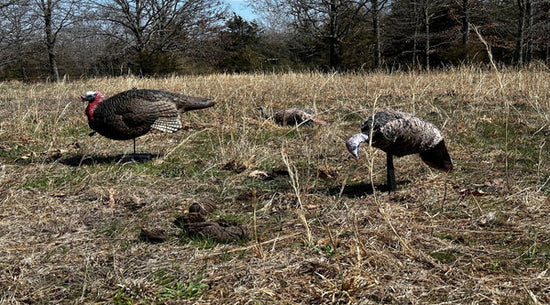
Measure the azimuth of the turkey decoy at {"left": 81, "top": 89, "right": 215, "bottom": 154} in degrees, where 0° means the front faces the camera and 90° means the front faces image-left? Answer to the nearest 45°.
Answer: approximately 90°

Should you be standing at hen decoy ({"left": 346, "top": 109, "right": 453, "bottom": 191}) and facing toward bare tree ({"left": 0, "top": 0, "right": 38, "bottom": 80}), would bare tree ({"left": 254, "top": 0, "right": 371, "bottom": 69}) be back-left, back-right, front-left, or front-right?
front-right

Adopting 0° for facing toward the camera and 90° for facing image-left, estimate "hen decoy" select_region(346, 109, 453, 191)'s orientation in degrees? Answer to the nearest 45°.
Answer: approximately 90°

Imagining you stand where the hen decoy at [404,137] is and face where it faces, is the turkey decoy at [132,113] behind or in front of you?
in front

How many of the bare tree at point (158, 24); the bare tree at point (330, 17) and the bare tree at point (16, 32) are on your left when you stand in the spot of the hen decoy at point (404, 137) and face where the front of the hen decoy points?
0

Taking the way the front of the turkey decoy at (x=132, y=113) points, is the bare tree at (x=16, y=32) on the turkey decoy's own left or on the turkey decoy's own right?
on the turkey decoy's own right

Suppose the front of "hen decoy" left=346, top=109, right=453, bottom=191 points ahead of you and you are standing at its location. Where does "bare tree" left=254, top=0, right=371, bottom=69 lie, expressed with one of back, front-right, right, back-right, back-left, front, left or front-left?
right

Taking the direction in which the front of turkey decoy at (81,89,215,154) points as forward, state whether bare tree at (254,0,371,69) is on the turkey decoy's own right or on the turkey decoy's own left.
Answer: on the turkey decoy's own right

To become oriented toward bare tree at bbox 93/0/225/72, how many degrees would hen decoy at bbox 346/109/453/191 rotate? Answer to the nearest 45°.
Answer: approximately 45° to its right

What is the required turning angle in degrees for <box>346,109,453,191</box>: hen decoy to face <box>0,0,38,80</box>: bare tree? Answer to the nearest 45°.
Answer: approximately 45° to its right

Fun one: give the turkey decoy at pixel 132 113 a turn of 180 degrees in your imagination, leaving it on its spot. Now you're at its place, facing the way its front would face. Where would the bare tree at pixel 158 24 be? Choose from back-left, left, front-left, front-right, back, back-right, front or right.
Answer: left

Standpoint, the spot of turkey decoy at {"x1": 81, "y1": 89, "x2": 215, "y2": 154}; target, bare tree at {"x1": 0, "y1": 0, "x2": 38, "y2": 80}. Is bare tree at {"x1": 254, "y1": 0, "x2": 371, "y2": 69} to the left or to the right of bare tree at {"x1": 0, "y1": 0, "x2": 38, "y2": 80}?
right

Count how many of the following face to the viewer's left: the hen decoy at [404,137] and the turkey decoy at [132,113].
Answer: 2

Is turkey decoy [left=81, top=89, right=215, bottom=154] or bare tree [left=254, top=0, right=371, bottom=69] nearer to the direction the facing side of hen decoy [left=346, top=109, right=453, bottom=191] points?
the turkey decoy
